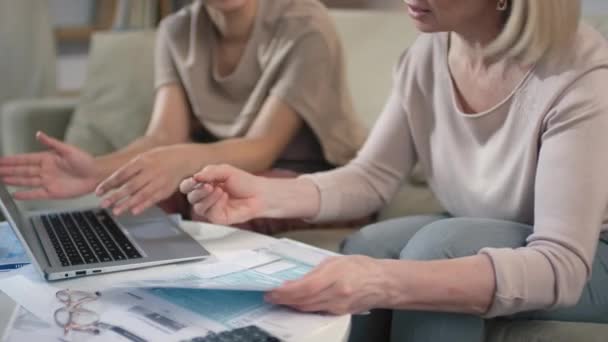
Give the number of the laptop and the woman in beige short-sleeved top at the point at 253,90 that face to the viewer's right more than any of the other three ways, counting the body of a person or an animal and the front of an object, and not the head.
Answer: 1

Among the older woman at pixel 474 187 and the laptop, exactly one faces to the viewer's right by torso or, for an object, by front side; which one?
the laptop

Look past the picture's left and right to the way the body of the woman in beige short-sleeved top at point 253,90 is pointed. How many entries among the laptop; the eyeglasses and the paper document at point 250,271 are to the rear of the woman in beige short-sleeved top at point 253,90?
0

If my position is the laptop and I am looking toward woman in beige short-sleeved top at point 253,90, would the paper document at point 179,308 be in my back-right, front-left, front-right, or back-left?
back-right

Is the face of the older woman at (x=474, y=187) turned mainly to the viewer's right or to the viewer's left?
to the viewer's left

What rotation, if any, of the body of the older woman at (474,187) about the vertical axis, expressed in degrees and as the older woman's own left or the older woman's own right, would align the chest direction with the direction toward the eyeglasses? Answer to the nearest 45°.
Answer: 0° — they already face it

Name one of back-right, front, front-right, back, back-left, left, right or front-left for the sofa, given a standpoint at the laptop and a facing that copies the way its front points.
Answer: left

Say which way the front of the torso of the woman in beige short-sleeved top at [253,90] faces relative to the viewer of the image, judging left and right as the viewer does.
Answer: facing the viewer and to the left of the viewer

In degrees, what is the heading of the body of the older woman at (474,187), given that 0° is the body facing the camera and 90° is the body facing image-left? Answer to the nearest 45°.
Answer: approximately 45°

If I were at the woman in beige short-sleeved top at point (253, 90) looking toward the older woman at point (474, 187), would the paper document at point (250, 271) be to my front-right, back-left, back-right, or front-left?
front-right

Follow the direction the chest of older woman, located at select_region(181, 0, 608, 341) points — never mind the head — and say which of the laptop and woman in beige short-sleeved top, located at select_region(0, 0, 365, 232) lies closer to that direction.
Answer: the laptop

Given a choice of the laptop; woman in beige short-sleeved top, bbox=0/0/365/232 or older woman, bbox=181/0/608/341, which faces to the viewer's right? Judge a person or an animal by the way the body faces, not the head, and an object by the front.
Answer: the laptop

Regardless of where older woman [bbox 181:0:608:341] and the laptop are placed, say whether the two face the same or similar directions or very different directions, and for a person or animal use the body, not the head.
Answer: very different directions

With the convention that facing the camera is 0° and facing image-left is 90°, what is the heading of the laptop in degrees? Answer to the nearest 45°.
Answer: approximately 270°

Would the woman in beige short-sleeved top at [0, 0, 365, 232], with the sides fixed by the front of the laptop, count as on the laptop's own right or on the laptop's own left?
on the laptop's own left
